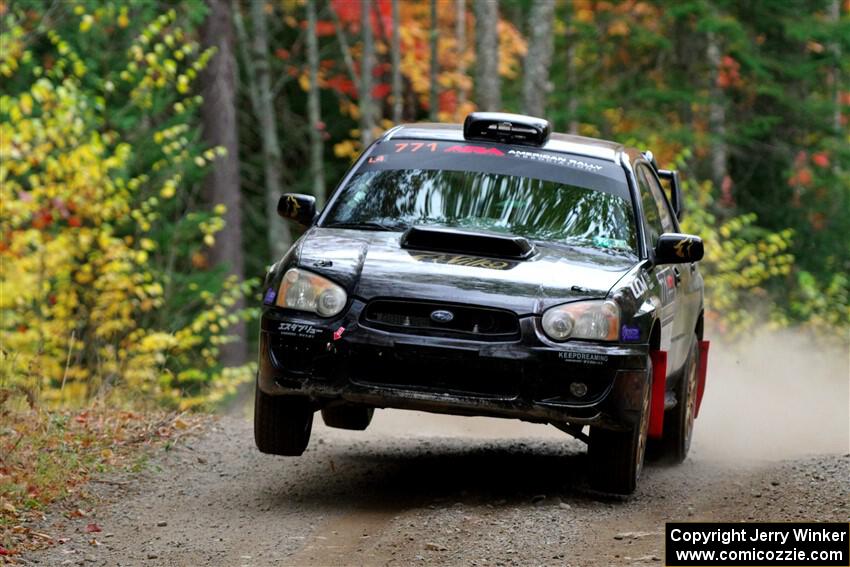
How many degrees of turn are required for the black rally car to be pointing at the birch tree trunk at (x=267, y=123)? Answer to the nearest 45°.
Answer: approximately 180°

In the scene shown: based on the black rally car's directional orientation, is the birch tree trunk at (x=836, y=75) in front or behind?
behind

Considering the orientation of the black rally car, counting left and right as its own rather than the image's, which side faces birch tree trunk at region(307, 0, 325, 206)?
back

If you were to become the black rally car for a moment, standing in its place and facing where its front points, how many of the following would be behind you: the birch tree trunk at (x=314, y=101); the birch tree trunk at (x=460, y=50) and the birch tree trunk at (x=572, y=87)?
3

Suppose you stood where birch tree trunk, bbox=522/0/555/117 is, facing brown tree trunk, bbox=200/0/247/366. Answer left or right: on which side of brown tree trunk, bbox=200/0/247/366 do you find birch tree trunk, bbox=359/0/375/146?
right

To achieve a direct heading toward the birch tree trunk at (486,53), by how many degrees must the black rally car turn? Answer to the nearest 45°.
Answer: approximately 180°

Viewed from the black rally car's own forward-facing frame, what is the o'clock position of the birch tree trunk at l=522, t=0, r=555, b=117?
The birch tree trunk is roughly at 6 o'clock from the black rally car.

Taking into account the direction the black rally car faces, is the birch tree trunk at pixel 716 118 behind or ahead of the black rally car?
behind

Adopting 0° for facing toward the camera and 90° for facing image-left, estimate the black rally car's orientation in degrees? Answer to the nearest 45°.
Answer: approximately 0°

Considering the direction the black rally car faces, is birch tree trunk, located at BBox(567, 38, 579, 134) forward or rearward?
rearward

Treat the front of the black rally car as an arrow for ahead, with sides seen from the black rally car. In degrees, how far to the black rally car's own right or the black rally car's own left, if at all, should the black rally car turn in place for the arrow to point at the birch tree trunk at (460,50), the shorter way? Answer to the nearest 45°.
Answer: approximately 180°

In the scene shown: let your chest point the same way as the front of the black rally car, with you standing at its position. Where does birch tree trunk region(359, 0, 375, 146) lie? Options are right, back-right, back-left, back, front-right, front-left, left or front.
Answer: back
